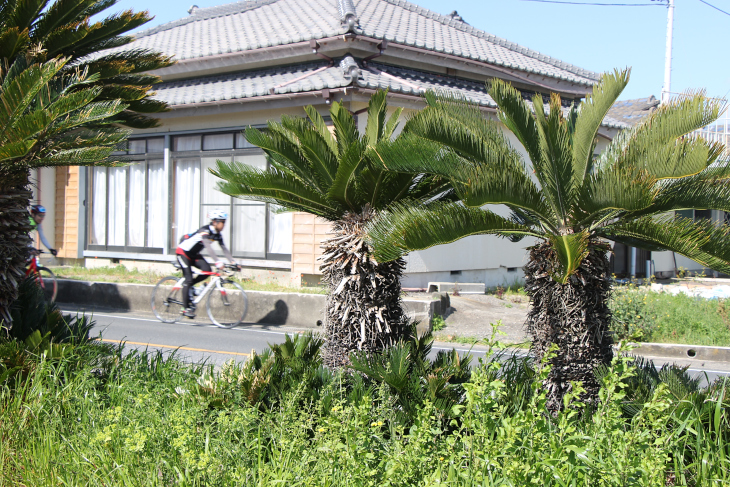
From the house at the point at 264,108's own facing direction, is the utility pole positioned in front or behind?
behind

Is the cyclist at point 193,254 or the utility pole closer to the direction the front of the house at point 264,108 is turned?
the cyclist

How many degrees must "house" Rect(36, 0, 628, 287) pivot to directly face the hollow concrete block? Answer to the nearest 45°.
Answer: approximately 90° to its left

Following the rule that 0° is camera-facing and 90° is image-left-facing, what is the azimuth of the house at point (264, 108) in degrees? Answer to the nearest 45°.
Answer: approximately 45°

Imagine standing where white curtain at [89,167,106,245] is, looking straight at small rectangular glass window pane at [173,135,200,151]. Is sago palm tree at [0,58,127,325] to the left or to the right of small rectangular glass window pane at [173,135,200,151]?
right

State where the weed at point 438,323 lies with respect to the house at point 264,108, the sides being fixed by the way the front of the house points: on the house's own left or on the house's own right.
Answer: on the house's own left

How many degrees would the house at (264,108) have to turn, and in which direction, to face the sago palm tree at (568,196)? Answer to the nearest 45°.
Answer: approximately 45° to its left

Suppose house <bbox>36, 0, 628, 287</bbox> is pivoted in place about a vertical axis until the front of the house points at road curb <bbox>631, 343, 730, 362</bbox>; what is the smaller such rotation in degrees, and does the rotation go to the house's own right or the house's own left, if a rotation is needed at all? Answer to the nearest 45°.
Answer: approximately 90° to the house's own left
